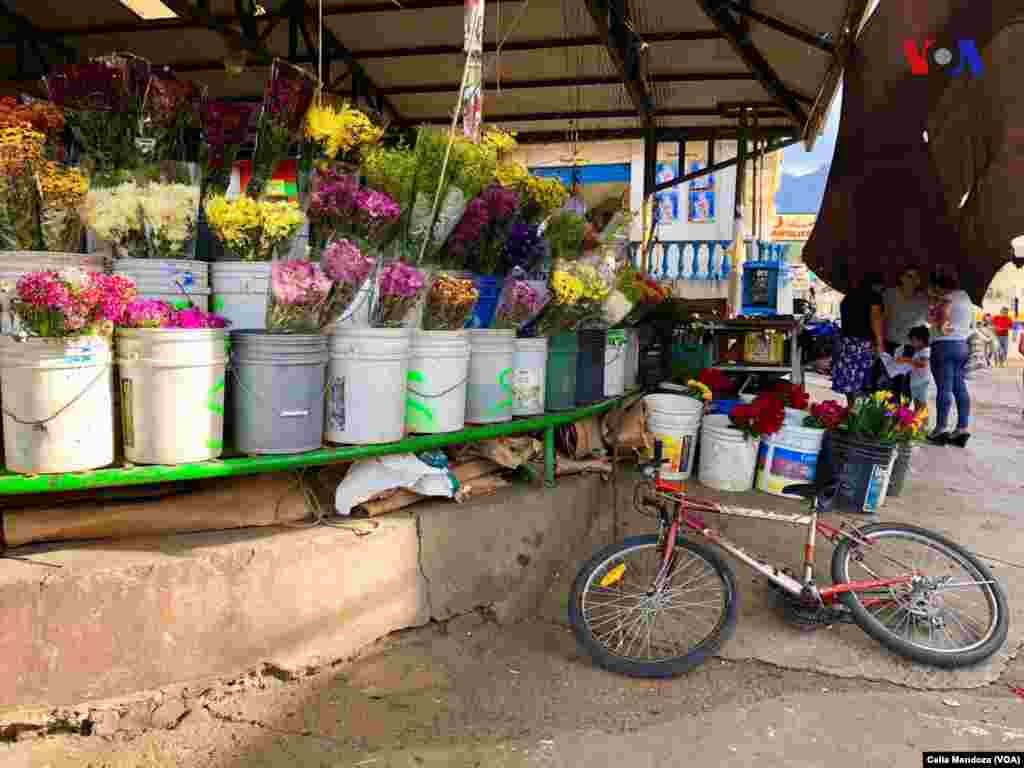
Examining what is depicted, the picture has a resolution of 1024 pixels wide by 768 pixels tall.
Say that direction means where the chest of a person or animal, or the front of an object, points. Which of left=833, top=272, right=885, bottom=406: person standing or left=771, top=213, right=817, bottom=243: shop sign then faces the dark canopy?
the shop sign

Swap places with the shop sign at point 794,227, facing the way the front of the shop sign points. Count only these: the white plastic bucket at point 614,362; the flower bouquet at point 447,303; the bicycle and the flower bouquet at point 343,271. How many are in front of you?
4

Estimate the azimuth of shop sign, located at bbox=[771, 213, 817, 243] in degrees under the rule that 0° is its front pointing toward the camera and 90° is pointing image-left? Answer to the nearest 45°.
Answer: approximately 0°

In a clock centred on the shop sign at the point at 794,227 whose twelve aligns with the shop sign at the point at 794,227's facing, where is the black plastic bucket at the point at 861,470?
The black plastic bucket is roughly at 12 o'clock from the shop sign.

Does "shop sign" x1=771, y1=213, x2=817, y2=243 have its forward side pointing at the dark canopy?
yes
